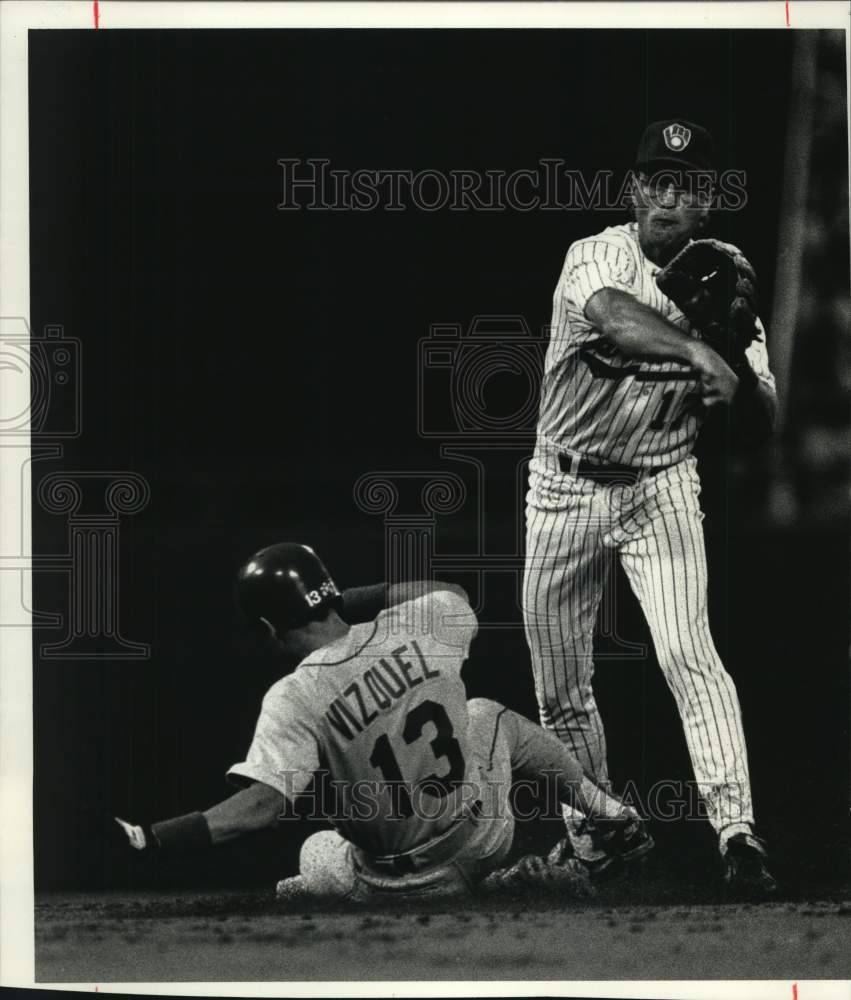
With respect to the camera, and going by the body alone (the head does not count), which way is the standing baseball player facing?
toward the camera
